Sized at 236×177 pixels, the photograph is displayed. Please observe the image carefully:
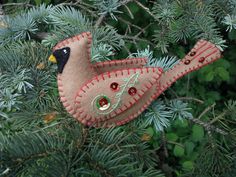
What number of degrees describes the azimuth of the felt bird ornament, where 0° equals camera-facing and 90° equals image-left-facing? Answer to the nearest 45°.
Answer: approximately 90°
